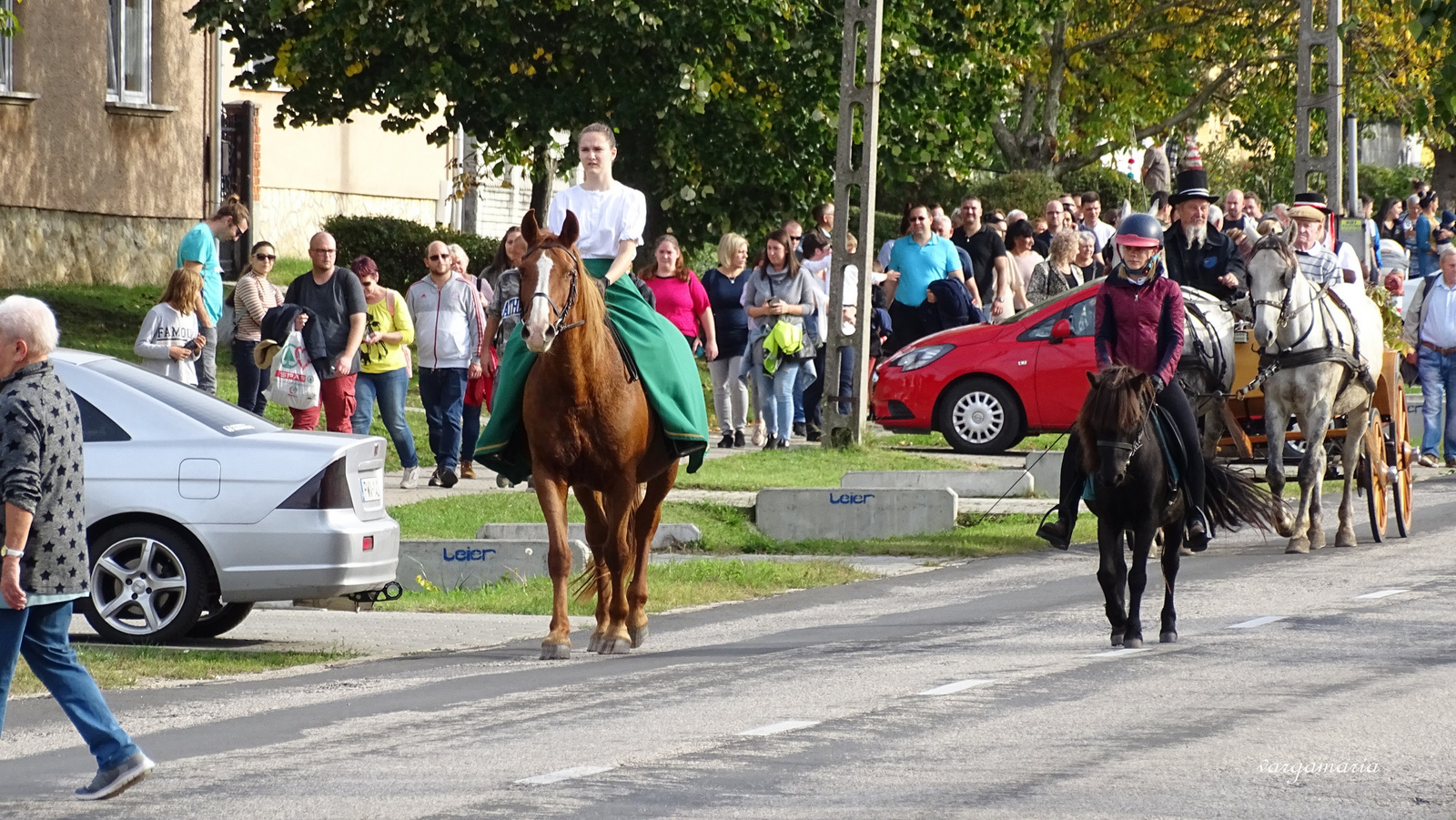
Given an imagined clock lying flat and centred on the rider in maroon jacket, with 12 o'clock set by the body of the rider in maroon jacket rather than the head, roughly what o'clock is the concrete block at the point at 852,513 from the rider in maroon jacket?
The concrete block is roughly at 5 o'clock from the rider in maroon jacket.

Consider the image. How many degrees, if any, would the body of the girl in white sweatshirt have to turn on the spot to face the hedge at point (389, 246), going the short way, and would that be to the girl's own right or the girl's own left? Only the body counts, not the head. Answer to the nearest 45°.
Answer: approximately 135° to the girl's own left

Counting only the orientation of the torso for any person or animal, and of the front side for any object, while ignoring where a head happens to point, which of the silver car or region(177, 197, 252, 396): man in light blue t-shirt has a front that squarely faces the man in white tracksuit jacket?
the man in light blue t-shirt

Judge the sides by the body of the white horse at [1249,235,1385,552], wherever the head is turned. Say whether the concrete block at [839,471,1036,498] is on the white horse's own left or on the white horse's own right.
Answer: on the white horse's own right

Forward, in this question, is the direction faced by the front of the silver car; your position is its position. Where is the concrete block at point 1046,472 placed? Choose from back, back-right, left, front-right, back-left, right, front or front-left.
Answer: back-right

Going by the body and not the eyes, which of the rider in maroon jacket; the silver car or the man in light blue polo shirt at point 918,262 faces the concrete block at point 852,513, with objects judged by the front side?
the man in light blue polo shirt

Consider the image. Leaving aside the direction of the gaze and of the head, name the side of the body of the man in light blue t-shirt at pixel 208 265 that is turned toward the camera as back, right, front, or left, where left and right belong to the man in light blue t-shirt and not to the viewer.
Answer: right

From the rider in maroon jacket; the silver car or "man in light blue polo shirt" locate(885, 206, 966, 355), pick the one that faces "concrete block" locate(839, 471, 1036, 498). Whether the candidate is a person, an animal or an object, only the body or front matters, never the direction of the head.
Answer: the man in light blue polo shirt

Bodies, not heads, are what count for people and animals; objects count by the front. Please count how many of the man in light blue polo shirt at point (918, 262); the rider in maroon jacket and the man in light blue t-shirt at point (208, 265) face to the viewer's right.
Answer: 1

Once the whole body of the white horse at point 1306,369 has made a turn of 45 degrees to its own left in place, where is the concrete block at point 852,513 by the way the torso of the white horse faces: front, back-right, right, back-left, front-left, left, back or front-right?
right

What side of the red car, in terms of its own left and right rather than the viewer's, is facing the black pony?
left

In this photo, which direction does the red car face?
to the viewer's left

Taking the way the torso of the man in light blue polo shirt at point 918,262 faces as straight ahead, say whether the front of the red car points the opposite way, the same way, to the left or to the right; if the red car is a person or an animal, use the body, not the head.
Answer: to the right

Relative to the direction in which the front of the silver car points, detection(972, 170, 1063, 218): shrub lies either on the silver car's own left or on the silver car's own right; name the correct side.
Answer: on the silver car's own right

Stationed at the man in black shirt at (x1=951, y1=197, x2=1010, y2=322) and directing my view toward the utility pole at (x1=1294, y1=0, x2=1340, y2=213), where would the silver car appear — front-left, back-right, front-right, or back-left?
back-right
